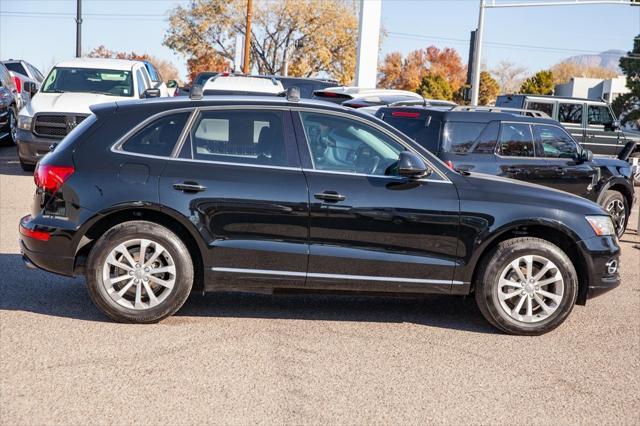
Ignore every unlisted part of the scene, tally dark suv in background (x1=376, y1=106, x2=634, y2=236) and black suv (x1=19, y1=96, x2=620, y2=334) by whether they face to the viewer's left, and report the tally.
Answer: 0

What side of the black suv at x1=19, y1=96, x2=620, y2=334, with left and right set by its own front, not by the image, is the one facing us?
right

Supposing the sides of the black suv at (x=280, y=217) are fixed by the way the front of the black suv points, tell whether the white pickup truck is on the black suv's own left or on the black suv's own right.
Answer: on the black suv's own left

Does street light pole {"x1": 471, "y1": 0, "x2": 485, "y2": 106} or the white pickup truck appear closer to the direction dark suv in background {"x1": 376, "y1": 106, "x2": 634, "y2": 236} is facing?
the street light pole

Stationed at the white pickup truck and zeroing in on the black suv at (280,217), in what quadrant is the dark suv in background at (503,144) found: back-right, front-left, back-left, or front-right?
front-left

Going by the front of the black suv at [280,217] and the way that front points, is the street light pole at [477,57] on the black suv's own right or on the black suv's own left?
on the black suv's own left

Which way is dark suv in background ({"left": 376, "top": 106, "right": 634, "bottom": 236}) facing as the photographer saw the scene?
facing away from the viewer and to the right of the viewer

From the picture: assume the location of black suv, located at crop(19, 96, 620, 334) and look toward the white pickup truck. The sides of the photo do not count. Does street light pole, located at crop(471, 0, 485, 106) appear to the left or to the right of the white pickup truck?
right

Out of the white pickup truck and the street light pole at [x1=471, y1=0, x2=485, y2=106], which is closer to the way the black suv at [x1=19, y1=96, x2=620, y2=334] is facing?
the street light pole

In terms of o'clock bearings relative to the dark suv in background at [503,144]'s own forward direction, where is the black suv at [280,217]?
The black suv is roughly at 5 o'clock from the dark suv in background.

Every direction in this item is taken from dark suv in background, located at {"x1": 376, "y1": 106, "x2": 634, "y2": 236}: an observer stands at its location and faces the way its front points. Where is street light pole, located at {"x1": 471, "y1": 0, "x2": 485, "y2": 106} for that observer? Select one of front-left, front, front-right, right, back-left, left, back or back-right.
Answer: front-left
